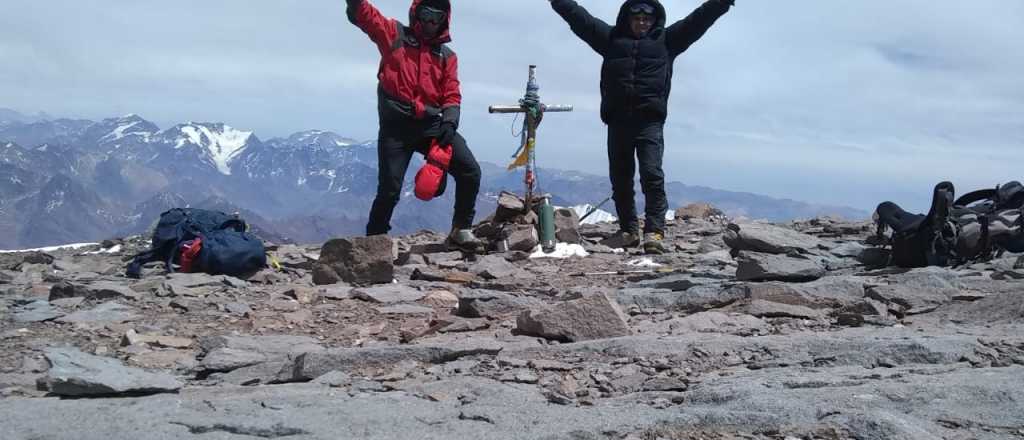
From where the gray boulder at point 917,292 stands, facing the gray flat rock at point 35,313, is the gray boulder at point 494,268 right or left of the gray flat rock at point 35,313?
right

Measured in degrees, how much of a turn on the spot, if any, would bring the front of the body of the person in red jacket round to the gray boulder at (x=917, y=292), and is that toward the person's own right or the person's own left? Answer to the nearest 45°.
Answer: approximately 45° to the person's own left

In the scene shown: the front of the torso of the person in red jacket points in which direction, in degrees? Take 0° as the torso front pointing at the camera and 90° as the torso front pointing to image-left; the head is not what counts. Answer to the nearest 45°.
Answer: approximately 0°

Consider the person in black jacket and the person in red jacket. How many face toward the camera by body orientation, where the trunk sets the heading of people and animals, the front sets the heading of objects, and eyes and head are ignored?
2

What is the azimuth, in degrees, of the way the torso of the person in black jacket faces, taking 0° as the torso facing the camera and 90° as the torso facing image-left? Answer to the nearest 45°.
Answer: approximately 0°

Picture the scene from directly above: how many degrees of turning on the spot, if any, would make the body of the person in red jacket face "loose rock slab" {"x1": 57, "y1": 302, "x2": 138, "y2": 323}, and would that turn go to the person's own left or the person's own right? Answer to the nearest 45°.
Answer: approximately 45° to the person's own right

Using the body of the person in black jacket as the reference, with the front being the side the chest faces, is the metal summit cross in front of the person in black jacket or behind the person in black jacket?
behind

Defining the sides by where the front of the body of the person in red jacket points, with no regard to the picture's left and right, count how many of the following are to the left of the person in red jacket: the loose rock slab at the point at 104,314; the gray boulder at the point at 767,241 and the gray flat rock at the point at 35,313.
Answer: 1

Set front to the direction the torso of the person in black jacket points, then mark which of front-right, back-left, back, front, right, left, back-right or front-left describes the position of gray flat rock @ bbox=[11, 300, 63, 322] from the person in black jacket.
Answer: front-right

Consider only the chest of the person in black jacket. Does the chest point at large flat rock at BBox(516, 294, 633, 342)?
yes
